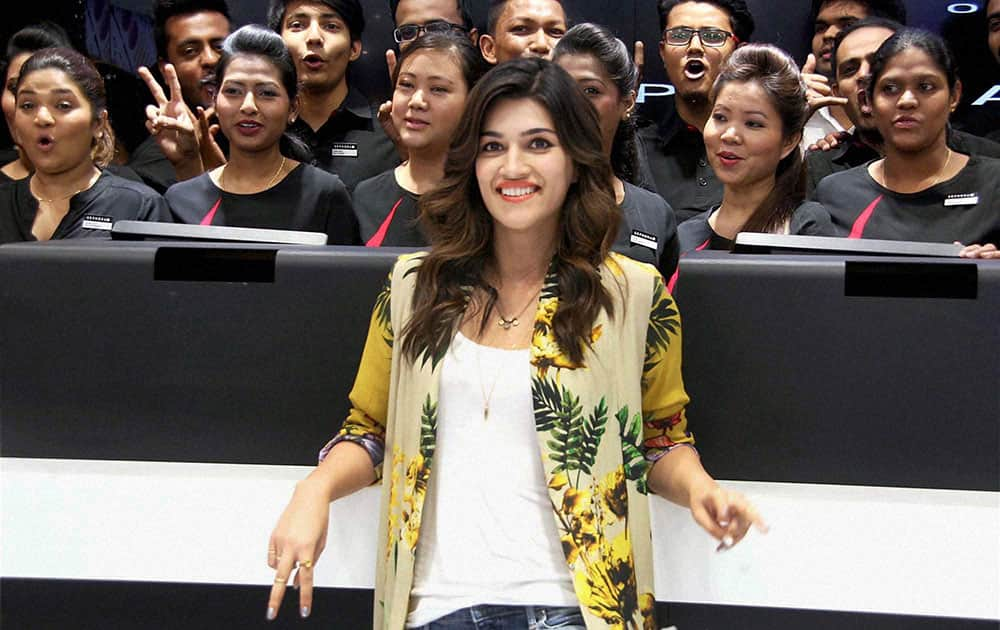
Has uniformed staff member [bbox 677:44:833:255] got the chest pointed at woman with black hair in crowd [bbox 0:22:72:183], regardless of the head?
no

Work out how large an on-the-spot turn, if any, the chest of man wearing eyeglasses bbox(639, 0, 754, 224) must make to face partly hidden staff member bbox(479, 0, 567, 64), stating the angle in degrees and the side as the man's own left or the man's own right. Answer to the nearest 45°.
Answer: approximately 45° to the man's own right

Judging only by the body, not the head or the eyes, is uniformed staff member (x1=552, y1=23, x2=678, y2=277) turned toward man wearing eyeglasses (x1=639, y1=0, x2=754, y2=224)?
no

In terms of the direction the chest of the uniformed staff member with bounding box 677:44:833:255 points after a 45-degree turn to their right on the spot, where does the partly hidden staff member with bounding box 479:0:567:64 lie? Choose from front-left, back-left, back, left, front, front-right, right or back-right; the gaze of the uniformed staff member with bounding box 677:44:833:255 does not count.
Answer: front-right

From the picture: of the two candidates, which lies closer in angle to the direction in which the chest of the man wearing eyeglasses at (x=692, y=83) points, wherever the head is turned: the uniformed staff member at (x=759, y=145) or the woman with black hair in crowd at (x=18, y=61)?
the uniformed staff member

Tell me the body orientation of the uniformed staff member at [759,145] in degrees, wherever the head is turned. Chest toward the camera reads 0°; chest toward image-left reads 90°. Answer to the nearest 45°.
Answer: approximately 45°

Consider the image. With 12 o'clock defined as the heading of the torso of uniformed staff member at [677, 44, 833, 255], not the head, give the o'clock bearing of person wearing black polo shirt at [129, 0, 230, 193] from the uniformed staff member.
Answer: The person wearing black polo shirt is roughly at 2 o'clock from the uniformed staff member.

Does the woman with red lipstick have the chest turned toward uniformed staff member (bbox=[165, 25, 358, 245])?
no

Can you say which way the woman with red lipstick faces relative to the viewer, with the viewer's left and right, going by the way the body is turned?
facing the viewer

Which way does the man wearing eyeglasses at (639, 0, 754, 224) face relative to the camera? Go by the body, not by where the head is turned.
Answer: toward the camera

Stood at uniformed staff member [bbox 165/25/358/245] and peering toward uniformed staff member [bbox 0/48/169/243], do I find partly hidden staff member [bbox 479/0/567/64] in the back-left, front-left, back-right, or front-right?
back-right

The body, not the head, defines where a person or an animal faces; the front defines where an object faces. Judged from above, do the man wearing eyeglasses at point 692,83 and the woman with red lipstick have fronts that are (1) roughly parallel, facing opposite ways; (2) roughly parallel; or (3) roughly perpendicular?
roughly parallel

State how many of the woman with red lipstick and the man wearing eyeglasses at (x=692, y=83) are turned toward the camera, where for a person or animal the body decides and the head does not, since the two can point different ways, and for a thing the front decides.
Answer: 2

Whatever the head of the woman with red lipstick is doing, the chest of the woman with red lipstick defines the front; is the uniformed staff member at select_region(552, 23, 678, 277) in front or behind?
behind

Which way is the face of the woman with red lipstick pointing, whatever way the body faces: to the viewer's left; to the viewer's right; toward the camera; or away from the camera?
toward the camera

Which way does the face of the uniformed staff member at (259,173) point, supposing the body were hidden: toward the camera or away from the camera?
toward the camera

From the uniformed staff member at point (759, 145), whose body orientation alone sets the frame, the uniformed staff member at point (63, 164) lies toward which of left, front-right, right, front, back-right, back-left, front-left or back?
front-right

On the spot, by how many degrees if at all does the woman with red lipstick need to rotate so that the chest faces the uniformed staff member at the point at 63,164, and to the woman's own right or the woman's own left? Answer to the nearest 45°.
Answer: approximately 135° to the woman's own right
